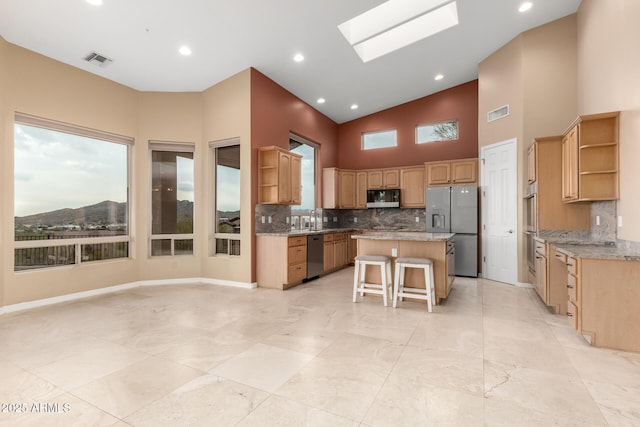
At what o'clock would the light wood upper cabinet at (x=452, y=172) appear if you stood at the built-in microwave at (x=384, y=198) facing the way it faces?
The light wood upper cabinet is roughly at 10 o'clock from the built-in microwave.

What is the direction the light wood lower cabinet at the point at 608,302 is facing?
to the viewer's left

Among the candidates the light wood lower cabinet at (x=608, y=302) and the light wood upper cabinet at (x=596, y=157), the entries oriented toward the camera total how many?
0

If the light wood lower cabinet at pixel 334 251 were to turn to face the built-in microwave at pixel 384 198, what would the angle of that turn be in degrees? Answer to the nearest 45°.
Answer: approximately 90° to its left

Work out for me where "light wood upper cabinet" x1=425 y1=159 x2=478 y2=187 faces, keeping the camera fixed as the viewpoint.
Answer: facing the viewer

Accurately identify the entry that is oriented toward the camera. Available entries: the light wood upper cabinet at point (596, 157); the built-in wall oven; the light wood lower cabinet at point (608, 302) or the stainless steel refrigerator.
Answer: the stainless steel refrigerator

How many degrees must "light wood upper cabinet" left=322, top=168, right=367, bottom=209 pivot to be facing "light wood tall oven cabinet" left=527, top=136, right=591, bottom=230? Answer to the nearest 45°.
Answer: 0° — it already faces it

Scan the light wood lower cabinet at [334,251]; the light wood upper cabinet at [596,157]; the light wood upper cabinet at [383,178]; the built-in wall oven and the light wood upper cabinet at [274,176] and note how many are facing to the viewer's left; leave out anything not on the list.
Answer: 2

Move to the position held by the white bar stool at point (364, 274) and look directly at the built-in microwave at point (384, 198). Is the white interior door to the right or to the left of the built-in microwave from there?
right

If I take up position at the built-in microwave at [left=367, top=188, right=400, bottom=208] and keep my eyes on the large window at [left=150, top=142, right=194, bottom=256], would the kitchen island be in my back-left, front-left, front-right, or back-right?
front-left

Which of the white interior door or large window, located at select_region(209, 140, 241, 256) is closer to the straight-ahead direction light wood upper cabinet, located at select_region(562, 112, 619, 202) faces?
the large window

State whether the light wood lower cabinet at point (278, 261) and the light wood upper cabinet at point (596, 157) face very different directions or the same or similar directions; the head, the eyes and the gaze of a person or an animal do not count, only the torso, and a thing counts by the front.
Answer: very different directions

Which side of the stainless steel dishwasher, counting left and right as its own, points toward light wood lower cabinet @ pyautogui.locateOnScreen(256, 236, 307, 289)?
right

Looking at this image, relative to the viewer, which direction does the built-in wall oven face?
to the viewer's left

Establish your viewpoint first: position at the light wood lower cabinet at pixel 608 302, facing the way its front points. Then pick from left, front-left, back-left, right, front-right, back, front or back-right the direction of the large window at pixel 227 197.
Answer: front

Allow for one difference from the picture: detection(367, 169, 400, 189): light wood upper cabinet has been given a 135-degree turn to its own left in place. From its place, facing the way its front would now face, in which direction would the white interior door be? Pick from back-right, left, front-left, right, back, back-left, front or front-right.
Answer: right

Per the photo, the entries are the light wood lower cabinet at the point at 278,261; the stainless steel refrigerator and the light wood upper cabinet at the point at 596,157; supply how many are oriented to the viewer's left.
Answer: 1

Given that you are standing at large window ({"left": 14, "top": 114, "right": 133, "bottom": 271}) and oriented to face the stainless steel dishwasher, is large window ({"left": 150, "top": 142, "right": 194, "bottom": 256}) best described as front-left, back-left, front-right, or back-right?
front-left
